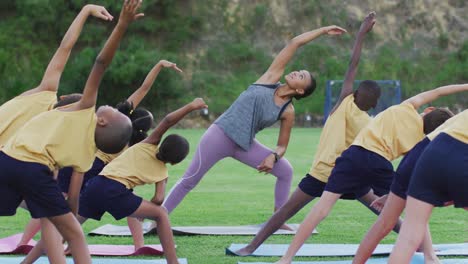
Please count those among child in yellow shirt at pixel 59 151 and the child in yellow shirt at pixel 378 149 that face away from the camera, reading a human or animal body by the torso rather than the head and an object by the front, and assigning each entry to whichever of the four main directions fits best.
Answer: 2

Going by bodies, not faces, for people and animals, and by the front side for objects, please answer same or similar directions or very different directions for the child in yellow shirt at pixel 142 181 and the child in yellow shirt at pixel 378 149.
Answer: same or similar directions

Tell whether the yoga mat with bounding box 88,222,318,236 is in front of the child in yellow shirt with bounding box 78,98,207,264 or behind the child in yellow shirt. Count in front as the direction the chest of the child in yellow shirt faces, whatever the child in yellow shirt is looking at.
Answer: in front

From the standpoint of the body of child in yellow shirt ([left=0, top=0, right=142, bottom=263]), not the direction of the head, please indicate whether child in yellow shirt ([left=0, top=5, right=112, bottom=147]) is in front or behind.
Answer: in front

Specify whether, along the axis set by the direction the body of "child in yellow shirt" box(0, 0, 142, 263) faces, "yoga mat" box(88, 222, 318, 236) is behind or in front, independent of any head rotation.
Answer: in front

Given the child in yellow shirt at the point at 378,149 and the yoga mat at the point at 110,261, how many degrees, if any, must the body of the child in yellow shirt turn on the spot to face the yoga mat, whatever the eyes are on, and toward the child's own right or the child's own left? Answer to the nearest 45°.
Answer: approximately 90° to the child's own left

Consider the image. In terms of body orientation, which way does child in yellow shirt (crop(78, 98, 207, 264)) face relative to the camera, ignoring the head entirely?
away from the camera

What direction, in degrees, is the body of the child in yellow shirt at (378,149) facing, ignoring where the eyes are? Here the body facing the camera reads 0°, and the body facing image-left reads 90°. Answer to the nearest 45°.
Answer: approximately 180°

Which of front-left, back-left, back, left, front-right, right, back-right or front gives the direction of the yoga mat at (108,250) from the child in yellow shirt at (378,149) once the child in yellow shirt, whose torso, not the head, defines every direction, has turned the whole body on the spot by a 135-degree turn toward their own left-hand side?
front-right

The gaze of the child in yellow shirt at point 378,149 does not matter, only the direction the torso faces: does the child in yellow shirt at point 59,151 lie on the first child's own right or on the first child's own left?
on the first child's own left

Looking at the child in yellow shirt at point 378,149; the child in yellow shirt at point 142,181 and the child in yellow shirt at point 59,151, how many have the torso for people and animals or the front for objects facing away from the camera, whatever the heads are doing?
3

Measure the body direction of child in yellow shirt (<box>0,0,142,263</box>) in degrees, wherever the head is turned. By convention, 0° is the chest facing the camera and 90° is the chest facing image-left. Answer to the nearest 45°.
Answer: approximately 180°
